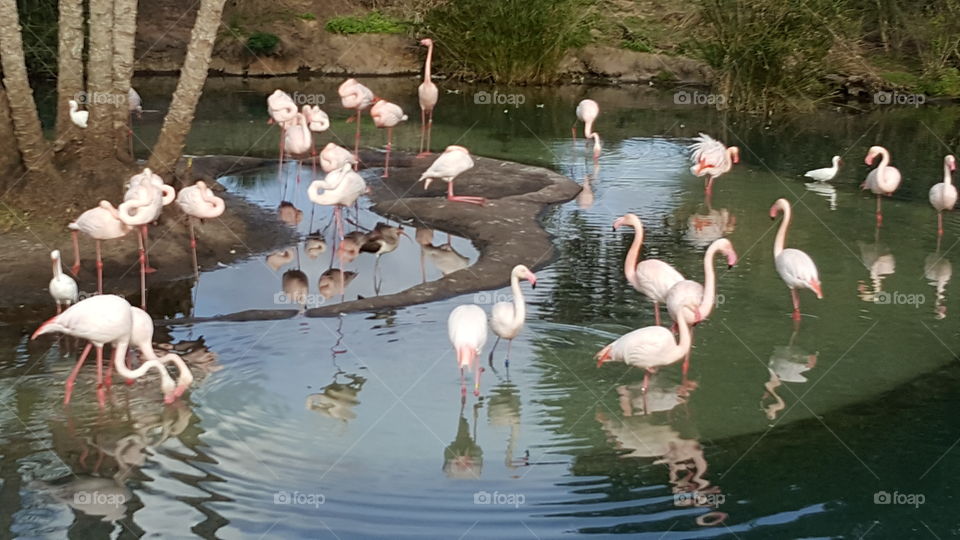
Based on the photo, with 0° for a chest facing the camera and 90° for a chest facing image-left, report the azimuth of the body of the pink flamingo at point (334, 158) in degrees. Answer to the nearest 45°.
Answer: approximately 90°

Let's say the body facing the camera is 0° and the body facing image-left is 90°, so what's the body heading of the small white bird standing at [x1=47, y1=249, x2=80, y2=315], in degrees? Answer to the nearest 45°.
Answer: approximately 45°

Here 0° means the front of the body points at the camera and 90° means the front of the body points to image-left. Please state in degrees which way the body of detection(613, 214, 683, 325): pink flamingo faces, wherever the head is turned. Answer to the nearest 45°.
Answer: approximately 90°

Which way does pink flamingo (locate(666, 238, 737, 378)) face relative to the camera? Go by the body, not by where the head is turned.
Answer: to the viewer's right

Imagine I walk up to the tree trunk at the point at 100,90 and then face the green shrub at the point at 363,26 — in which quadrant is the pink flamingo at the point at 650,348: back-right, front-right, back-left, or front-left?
back-right

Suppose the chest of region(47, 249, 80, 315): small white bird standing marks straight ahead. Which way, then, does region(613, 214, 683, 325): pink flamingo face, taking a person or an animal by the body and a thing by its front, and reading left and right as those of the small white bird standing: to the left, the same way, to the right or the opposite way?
to the right
